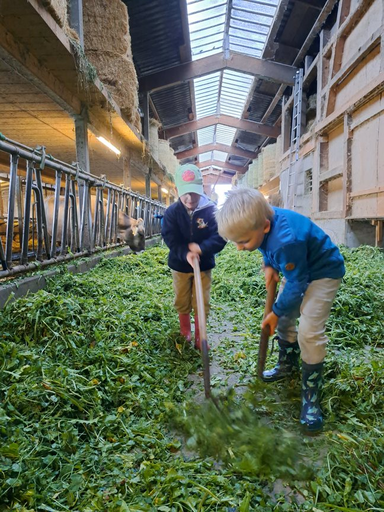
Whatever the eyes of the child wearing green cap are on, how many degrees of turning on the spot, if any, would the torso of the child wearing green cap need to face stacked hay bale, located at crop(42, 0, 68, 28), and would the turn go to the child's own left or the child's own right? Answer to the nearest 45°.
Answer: approximately 135° to the child's own right

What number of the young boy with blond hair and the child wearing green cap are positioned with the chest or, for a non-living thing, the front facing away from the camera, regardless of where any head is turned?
0

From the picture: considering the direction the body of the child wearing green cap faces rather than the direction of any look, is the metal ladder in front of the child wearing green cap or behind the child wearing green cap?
behind

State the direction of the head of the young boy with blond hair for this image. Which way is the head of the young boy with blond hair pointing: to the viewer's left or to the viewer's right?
to the viewer's left

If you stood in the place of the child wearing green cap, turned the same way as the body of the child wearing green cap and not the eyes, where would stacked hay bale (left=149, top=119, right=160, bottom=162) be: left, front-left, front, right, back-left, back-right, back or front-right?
back

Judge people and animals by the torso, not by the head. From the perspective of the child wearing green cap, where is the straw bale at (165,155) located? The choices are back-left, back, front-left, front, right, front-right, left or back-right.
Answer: back

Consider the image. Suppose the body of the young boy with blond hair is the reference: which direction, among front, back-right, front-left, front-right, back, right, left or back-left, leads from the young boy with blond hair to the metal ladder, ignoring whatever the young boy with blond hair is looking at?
back-right
